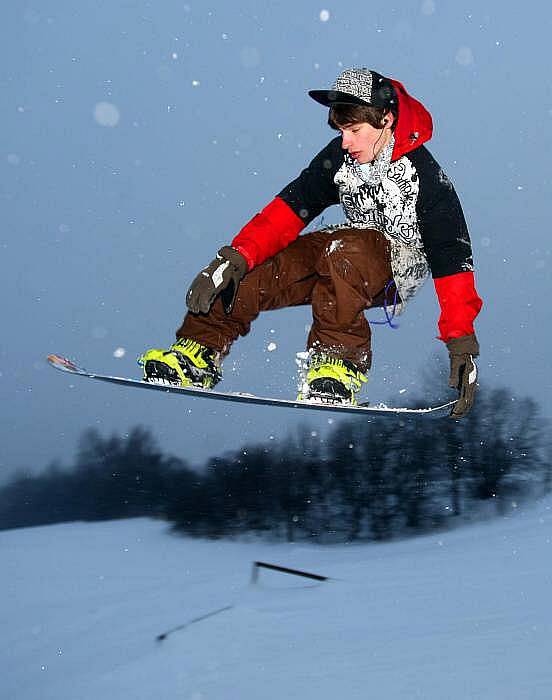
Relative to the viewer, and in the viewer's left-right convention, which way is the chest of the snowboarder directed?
facing the viewer and to the left of the viewer
